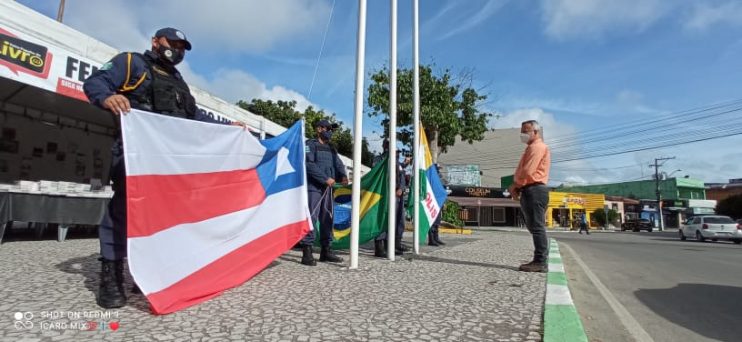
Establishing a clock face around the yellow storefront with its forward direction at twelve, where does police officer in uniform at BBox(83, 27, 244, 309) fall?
The police officer in uniform is roughly at 12 o'clock from the yellow storefront.

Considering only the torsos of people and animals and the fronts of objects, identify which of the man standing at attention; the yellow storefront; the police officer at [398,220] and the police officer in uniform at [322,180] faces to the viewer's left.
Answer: the man standing at attention

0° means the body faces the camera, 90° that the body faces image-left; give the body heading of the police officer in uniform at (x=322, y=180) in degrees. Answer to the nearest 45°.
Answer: approximately 315°

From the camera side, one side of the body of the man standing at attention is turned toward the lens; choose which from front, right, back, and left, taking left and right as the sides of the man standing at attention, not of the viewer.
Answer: left

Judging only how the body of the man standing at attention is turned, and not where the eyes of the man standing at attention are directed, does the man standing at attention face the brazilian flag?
yes

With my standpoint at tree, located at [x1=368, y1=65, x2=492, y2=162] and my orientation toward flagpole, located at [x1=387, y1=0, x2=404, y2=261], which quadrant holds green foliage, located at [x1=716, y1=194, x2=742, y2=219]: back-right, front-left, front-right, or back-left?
back-left
